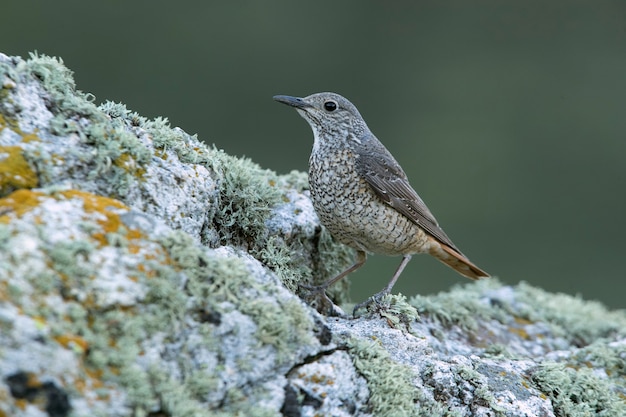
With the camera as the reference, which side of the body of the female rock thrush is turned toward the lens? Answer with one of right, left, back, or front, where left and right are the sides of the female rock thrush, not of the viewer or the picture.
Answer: left
